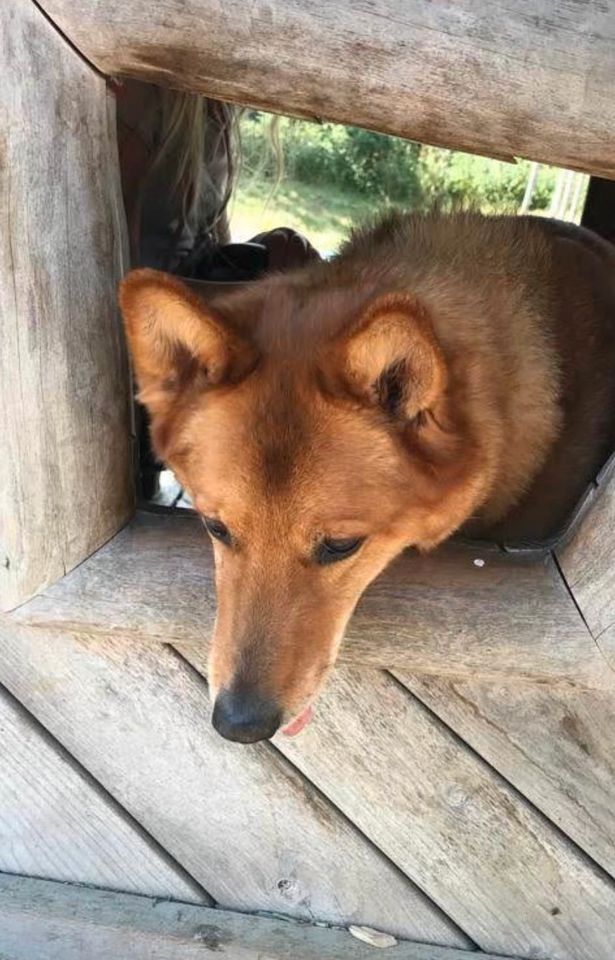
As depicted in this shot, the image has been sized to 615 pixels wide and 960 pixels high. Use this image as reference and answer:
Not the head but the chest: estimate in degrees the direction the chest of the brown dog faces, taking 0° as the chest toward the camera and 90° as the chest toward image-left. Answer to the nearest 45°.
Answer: approximately 45°
